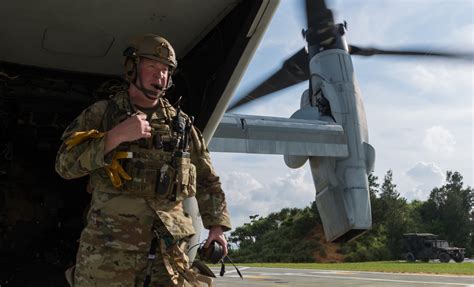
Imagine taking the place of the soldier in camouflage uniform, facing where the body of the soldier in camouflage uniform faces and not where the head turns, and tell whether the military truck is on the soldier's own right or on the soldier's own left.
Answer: on the soldier's own left

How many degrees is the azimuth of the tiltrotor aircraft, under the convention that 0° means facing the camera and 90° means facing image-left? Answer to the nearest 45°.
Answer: approximately 180°

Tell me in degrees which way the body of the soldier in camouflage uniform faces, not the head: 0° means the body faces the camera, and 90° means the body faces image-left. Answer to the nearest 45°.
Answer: approximately 315°

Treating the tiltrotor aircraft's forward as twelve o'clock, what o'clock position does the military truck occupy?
The military truck is roughly at 1 o'clock from the tiltrotor aircraft.

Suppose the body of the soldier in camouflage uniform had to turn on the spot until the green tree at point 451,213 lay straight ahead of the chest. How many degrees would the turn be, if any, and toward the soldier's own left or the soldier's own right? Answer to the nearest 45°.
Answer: approximately 90° to the soldier's own left
